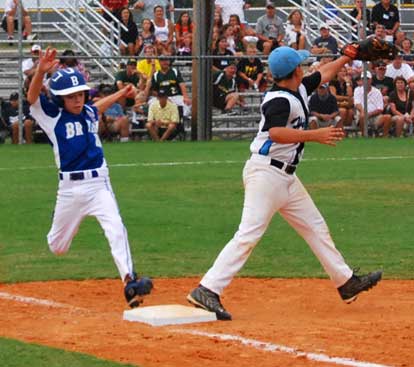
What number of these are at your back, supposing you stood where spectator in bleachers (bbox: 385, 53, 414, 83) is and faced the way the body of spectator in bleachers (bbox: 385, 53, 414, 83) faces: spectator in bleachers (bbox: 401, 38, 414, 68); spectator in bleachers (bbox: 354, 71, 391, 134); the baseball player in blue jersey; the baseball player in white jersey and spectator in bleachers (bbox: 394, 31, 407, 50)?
2

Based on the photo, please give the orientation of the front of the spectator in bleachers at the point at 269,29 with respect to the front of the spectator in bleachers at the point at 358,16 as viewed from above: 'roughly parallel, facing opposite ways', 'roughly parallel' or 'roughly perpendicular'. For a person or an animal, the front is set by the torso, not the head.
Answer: roughly parallel

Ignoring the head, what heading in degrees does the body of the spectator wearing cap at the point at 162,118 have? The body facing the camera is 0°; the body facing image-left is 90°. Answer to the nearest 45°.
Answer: approximately 0°

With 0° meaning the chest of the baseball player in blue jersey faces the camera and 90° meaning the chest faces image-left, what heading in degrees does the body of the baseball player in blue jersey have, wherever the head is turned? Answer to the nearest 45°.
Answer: approximately 315°

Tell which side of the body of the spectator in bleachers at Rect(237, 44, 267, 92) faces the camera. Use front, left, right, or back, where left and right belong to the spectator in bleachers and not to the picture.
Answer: front

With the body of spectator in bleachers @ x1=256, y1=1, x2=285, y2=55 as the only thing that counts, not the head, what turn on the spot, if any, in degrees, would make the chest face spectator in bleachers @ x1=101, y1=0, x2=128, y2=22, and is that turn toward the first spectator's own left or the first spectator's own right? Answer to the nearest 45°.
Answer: approximately 90° to the first spectator's own right

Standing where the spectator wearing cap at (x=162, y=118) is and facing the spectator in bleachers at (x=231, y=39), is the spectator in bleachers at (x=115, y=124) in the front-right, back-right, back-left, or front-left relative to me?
back-left

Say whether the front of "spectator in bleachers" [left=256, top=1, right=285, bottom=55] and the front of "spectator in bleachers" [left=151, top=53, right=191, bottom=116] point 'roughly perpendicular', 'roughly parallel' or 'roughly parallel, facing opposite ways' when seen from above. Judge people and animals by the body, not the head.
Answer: roughly parallel

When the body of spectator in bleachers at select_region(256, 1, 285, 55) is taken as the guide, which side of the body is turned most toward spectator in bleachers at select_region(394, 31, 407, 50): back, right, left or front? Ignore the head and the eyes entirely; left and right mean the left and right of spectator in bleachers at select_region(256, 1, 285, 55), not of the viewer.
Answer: left

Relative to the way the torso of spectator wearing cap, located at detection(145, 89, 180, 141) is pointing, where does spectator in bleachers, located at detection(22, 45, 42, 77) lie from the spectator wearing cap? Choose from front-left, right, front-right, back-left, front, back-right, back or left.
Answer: right

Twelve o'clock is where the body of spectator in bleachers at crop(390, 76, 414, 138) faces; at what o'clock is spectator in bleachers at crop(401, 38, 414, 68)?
spectator in bleachers at crop(401, 38, 414, 68) is roughly at 6 o'clock from spectator in bleachers at crop(390, 76, 414, 138).

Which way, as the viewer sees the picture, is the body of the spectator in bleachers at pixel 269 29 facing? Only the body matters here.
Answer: toward the camera

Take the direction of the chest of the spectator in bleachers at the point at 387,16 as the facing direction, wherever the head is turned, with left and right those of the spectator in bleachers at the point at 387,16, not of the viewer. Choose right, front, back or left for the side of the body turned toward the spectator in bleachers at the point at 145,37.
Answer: right

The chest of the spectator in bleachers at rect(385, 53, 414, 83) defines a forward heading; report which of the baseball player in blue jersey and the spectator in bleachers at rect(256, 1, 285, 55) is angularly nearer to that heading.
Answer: the baseball player in blue jersey

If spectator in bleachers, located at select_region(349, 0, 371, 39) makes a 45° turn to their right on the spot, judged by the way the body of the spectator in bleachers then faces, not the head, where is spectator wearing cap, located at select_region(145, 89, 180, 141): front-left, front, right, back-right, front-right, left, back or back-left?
front
